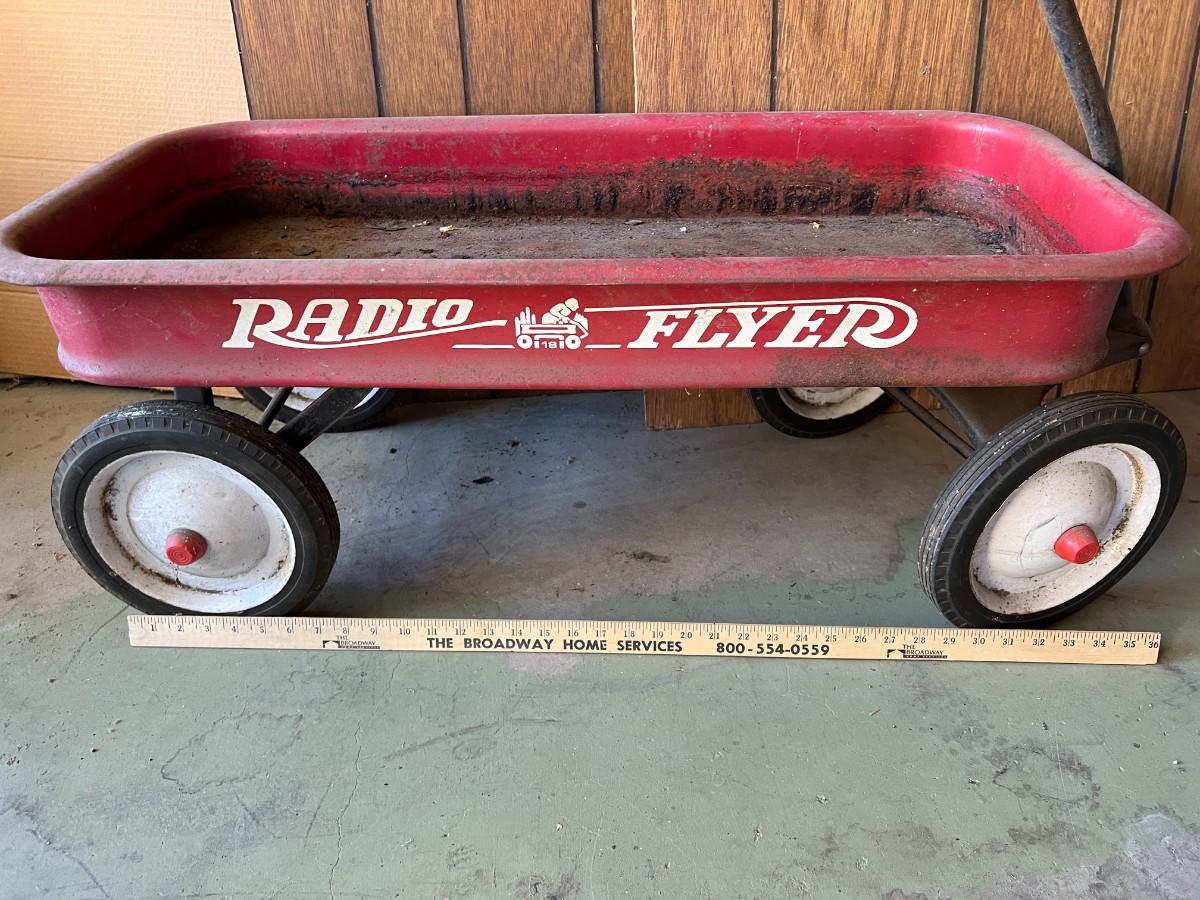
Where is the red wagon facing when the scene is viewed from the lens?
facing to the right of the viewer

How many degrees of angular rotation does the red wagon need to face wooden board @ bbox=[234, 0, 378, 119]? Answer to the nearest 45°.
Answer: approximately 135° to its left

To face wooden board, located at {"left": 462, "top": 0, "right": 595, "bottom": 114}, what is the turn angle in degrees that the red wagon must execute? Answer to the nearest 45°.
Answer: approximately 90° to its left

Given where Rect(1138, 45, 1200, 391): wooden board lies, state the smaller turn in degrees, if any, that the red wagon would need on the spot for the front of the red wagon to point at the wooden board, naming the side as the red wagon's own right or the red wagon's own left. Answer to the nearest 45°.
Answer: approximately 45° to the red wagon's own left

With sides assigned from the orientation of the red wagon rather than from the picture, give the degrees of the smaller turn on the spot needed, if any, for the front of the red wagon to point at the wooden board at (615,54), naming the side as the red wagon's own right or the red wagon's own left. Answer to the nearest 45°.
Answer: approximately 90° to the red wagon's own left
